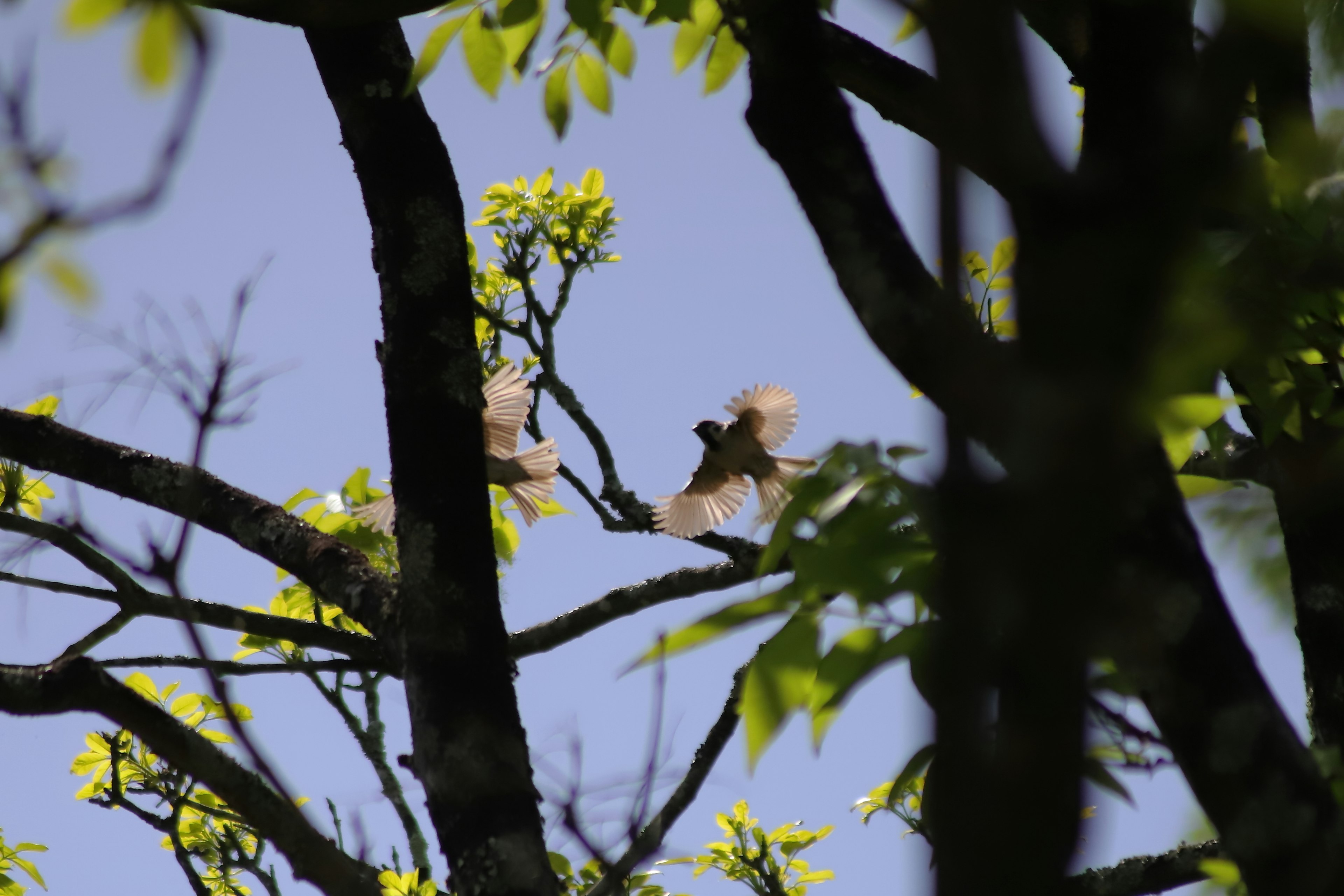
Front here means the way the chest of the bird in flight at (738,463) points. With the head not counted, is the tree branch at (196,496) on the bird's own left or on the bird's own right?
on the bird's own left

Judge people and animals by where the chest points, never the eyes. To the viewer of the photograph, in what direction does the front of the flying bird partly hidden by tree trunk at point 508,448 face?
facing to the left of the viewer

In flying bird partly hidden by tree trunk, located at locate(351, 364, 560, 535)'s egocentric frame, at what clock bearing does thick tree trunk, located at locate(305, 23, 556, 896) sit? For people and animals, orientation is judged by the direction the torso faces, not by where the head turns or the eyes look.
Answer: The thick tree trunk is roughly at 9 o'clock from the flying bird partly hidden by tree trunk.

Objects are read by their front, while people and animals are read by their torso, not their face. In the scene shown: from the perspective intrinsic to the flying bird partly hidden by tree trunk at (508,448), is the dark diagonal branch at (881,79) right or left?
on its left

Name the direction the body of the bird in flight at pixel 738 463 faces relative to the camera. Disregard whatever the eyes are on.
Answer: to the viewer's left

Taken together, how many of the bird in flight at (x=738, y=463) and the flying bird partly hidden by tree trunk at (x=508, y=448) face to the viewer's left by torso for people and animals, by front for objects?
2
